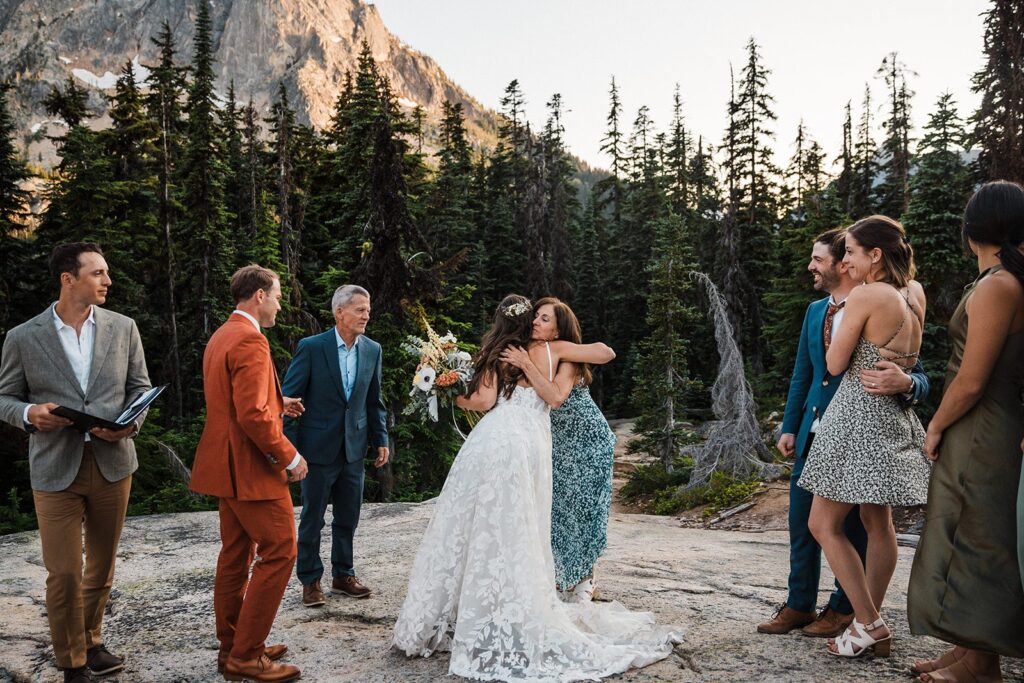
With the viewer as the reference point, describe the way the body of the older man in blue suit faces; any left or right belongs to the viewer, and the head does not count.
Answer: facing the viewer and to the right of the viewer

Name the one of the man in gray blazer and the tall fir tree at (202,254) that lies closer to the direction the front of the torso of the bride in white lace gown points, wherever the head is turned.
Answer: the tall fir tree

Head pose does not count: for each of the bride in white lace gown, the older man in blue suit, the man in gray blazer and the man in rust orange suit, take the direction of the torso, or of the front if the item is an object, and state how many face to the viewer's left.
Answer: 0

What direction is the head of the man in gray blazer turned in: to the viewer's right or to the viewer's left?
to the viewer's right

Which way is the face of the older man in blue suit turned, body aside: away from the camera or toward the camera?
toward the camera

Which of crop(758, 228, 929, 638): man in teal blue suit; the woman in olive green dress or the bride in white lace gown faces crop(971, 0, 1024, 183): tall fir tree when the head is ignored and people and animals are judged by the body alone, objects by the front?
the bride in white lace gown

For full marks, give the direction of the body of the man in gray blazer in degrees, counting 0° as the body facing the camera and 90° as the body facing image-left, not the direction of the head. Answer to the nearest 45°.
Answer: approximately 315°

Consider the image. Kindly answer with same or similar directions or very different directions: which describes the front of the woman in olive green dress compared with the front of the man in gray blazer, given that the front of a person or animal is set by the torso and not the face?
very different directions

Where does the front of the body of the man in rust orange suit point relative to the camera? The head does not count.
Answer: to the viewer's right

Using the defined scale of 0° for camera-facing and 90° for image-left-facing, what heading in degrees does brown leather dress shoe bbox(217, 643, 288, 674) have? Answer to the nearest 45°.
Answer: approximately 270°

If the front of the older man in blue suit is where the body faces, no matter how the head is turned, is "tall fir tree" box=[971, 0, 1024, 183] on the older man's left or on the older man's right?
on the older man's left

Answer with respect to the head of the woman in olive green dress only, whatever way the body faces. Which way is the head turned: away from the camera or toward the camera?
away from the camera

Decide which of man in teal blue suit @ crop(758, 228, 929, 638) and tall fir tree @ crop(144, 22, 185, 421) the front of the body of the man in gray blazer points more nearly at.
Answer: the man in teal blue suit

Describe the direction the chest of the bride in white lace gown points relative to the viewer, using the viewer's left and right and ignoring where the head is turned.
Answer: facing away from the viewer and to the right of the viewer

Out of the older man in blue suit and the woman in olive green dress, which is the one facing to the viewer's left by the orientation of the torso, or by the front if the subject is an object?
the woman in olive green dress

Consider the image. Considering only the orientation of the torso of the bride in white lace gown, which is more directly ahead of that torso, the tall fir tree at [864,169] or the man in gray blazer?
the tall fir tree

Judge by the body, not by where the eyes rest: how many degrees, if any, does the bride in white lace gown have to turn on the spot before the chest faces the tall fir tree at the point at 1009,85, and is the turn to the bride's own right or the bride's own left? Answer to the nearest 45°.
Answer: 0° — they already face it

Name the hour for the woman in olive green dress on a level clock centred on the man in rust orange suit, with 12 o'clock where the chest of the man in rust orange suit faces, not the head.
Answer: The woman in olive green dress is roughly at 1 o'clock from the man in rust orange suit.

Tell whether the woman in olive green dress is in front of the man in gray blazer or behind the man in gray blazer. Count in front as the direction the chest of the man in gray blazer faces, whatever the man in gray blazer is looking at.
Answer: in front

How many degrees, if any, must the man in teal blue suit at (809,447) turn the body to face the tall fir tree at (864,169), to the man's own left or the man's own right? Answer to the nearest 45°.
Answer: approximately 135° to the man's own right
